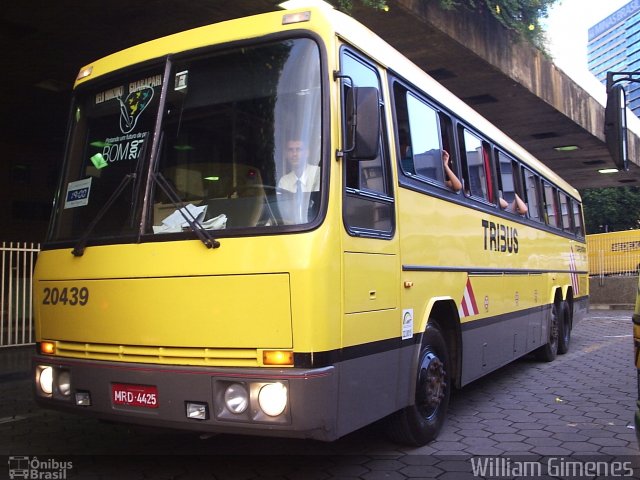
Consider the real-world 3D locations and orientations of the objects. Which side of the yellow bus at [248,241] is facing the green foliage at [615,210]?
back

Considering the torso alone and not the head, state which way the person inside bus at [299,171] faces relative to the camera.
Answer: toward the camera

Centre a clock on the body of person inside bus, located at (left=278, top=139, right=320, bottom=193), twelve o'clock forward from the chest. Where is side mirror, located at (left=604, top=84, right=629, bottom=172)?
The side mirror is roughly at 8 o'clock from the person inside bus.

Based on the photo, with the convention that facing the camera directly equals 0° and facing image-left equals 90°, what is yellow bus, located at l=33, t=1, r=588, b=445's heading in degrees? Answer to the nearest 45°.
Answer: approximately 45°

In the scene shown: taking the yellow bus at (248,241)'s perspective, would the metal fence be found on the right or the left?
on its right

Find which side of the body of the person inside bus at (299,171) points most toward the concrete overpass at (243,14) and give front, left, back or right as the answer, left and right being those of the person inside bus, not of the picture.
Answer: back

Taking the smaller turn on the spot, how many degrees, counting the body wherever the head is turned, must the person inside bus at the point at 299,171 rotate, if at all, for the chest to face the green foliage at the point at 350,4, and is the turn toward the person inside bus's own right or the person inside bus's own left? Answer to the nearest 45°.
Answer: approximately 180°

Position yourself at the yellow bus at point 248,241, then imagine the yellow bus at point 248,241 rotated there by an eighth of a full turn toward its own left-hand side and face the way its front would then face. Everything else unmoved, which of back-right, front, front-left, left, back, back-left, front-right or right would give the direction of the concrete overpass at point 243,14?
back
